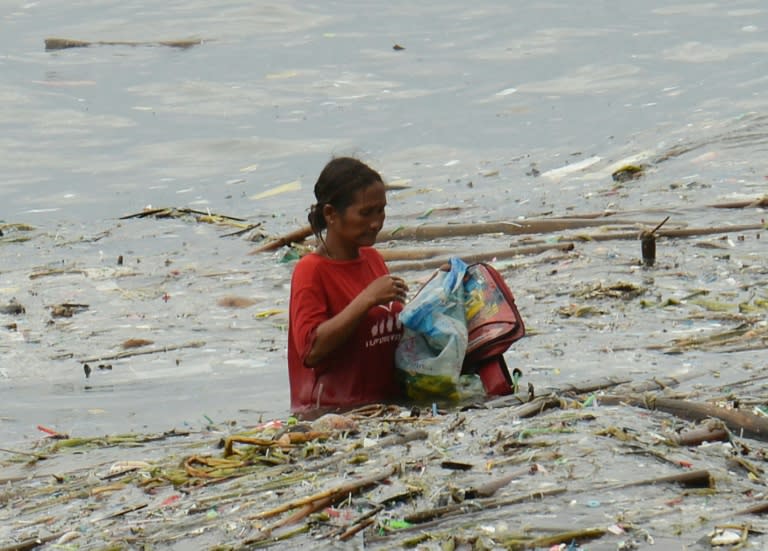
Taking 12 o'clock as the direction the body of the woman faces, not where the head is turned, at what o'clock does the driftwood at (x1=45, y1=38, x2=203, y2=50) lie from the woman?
The driftwood is roughly at 7 o'clock from the woman.

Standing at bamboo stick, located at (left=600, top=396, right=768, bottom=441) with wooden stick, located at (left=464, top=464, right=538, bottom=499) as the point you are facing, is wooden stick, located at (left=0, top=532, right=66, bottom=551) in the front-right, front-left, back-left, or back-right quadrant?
front-right

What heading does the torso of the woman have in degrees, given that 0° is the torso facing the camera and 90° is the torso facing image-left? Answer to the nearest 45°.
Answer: approximately 315°

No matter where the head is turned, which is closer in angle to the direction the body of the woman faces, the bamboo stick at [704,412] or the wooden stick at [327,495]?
the bamboo stick

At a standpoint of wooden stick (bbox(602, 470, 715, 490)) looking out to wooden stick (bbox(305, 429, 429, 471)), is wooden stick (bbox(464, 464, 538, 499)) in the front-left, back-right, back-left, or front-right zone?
front-left

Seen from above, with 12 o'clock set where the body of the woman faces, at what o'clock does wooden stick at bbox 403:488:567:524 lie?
The wooden stick is roughly at 1 o'clock from the woman.

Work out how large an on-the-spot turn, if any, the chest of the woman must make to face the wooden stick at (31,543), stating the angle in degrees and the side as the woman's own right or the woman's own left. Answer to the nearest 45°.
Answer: approximately 90° to the woman's own right

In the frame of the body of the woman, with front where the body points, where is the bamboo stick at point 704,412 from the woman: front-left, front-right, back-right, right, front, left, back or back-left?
front

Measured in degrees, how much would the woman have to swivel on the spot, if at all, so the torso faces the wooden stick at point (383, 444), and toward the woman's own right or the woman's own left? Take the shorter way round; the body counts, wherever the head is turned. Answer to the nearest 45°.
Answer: approximately 45° to the woman's own right

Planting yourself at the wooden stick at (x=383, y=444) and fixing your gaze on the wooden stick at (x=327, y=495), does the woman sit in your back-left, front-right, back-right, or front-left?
back-right

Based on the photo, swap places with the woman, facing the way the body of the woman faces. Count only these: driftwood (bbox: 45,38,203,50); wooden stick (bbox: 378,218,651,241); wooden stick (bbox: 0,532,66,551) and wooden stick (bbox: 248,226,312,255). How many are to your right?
1

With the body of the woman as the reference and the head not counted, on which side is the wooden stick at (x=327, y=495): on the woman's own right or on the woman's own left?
on the woman's own right

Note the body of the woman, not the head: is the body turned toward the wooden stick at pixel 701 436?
yes
